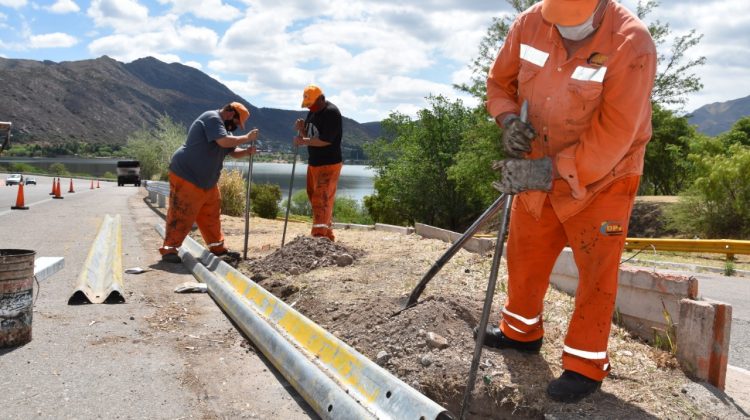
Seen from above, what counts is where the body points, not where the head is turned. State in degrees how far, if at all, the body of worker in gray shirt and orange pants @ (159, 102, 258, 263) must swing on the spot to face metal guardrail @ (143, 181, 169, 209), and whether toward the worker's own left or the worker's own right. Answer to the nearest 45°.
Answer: approximately 90° to the worker's own left

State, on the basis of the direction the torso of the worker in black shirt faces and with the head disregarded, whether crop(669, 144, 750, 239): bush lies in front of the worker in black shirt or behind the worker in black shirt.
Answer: behind

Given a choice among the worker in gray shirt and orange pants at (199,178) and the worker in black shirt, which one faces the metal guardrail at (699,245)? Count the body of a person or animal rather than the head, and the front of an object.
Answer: the worker in gray shirt and orange pants

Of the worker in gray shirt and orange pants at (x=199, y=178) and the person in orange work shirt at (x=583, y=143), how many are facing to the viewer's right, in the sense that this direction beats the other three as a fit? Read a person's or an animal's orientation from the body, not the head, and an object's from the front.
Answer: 1

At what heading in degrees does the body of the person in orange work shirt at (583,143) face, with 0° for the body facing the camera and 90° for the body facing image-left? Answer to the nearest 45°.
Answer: approximately 45°

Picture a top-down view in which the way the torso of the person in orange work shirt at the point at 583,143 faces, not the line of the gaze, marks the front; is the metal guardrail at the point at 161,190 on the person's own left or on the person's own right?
on the person's own right

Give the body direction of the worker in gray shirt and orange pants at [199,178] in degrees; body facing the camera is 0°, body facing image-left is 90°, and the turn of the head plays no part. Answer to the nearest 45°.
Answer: approximately 270°

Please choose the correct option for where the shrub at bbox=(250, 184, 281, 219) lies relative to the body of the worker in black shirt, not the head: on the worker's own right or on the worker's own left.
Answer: on the worker's own right

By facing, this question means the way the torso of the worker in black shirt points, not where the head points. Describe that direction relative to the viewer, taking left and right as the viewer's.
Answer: facing to the left of the viewer

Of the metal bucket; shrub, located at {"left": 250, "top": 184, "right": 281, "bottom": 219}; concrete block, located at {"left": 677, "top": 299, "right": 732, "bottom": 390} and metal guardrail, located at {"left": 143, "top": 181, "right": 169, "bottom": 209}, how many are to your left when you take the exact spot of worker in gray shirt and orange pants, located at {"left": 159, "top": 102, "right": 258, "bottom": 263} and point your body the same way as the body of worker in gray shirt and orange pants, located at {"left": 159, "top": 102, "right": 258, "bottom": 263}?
2
